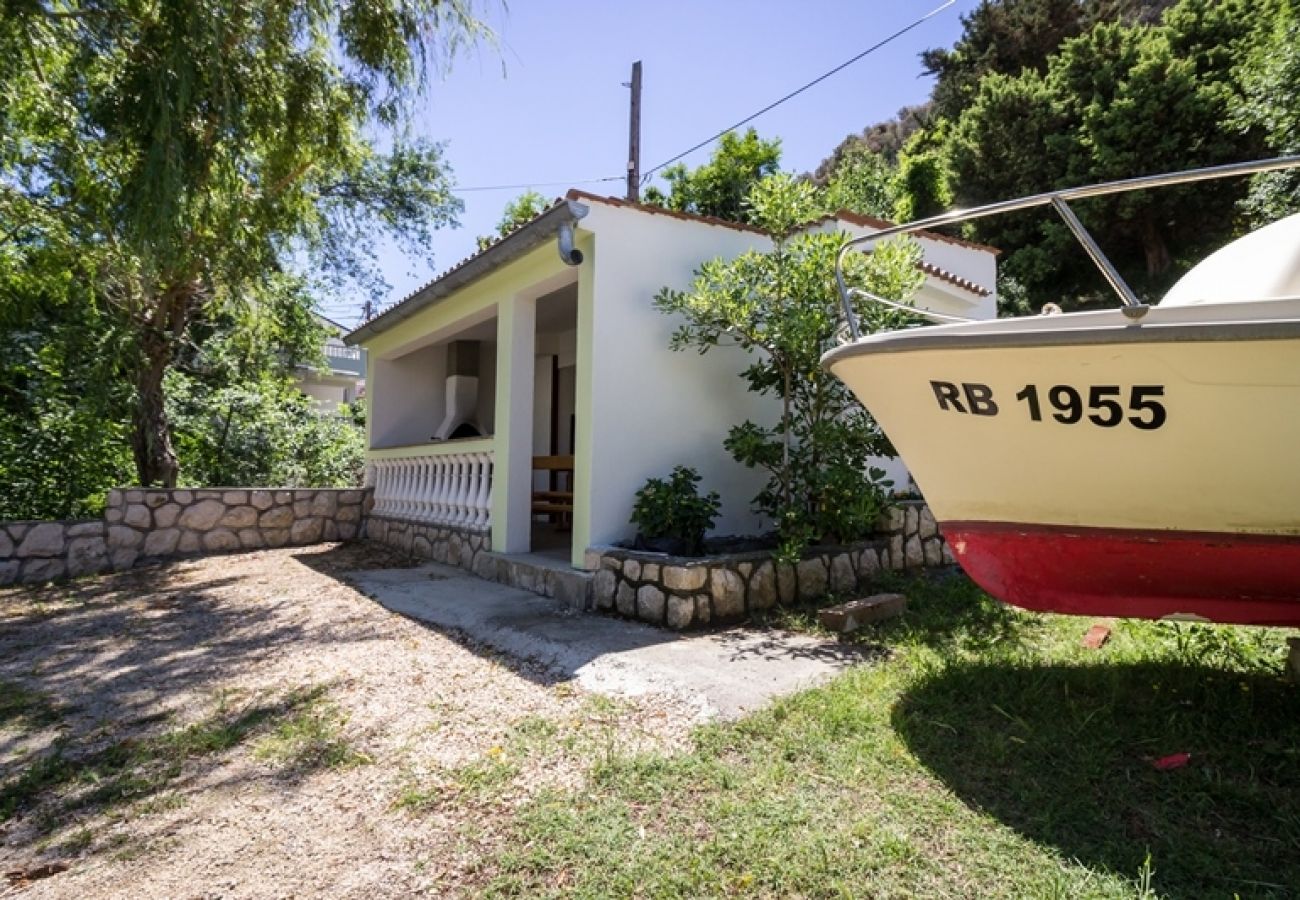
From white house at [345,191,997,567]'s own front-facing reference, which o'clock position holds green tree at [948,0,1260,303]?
The green tree is roughly at 6 o'clock from the white house.

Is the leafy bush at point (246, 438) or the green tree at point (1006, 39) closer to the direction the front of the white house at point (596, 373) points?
the leafy bush

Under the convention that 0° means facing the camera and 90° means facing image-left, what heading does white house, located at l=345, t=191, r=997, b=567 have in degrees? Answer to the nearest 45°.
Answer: approximately 45°

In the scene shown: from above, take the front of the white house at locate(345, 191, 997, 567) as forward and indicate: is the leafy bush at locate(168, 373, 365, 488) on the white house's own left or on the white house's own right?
on the white house's own right

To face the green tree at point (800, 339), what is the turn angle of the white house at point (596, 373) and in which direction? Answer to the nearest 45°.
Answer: approximately 135° to its left

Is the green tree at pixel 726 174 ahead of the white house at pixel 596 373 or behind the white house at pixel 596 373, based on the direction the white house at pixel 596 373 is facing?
behind

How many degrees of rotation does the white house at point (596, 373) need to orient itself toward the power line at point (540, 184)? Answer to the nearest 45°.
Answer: approximately 135° to its right

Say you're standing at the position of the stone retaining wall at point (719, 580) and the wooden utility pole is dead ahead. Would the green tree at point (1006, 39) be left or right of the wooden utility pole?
right

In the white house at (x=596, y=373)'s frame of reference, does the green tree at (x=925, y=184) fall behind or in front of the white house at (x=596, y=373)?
behind
